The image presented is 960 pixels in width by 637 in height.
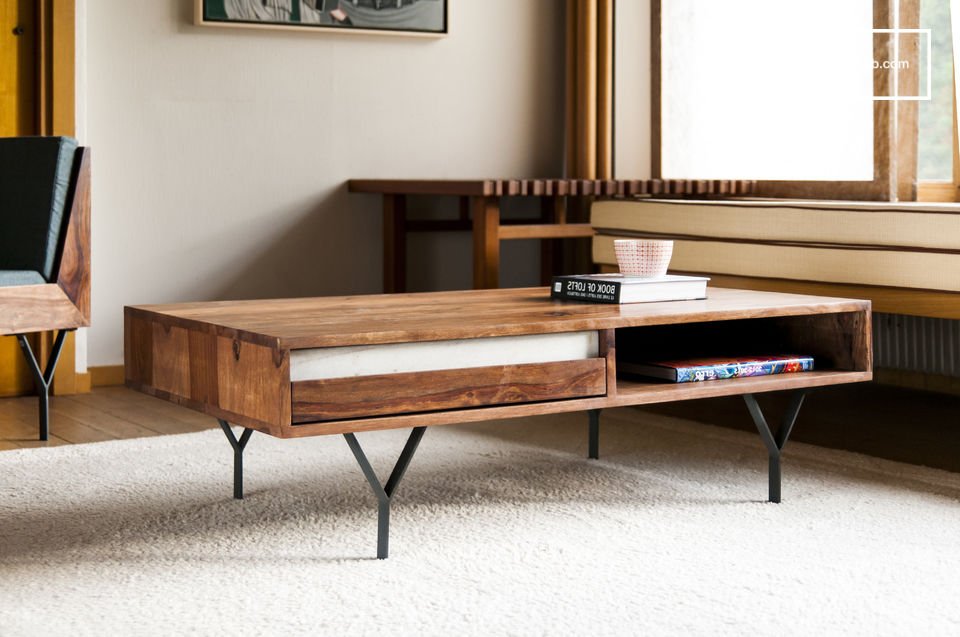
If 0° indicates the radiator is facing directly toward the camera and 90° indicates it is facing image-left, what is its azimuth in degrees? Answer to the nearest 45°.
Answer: approximately 45°

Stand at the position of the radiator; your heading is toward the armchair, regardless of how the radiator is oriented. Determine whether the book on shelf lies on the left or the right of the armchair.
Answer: left

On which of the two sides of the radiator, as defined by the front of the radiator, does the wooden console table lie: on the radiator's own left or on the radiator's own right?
on the radiator's own right

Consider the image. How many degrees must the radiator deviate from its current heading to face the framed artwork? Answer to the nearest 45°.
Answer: approximately 45° to its right
